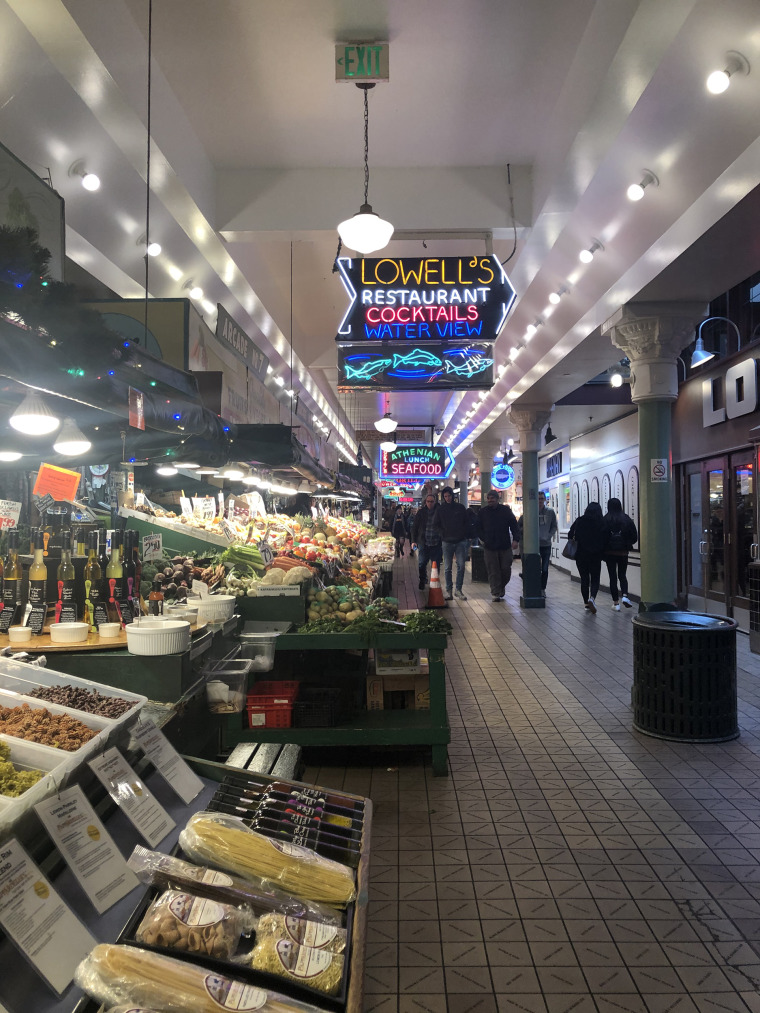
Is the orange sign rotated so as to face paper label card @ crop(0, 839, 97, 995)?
yes

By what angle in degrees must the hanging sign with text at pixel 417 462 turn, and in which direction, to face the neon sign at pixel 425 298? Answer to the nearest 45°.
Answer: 0° — it already faces it

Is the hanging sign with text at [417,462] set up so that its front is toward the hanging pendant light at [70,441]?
yes

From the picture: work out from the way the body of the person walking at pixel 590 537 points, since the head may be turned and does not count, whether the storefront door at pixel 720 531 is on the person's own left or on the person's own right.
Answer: on the person's own right

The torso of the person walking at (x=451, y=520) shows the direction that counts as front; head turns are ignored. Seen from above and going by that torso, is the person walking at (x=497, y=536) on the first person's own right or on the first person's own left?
on the first person's own left

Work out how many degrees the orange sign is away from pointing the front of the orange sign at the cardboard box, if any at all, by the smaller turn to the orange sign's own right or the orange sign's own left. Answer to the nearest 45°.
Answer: approximately 90° to the orange sign's own left

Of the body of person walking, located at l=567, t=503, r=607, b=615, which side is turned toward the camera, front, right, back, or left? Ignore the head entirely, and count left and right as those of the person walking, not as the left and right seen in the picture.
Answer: back

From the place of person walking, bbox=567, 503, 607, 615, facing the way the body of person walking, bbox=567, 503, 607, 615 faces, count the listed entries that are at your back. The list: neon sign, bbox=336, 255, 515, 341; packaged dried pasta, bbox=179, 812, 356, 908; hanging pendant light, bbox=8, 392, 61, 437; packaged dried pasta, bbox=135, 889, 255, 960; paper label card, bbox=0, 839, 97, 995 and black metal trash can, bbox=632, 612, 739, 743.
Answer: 6

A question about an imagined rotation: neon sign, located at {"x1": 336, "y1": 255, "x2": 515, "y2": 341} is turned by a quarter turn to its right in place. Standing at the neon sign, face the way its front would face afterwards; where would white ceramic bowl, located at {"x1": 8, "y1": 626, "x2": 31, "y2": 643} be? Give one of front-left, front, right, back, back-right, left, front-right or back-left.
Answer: front-left

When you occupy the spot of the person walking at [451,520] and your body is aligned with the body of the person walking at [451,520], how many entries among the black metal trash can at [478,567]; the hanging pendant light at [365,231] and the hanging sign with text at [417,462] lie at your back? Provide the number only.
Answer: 2

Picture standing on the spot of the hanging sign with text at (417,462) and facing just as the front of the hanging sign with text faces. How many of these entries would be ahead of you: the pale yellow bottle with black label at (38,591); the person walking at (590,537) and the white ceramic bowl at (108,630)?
3

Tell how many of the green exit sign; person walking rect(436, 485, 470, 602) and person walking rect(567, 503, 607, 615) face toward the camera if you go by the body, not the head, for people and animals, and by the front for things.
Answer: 2

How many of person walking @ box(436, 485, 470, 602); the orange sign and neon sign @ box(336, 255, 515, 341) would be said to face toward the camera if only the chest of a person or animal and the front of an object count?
3

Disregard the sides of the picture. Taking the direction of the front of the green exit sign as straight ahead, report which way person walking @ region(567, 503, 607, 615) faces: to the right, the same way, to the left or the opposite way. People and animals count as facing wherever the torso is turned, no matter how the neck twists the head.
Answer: the opposite way
